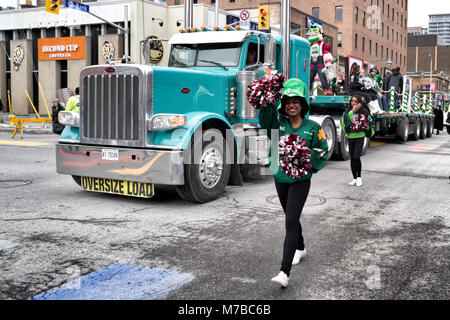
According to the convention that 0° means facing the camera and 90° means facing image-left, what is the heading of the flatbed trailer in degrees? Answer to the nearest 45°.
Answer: approximately 45°

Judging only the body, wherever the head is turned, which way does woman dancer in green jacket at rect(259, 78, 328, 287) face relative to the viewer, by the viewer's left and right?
facing the viewer

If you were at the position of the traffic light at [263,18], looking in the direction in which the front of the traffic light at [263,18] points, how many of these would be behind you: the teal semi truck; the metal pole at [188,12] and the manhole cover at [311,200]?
0

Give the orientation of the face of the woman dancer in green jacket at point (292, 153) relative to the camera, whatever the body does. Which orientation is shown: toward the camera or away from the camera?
toward the camera

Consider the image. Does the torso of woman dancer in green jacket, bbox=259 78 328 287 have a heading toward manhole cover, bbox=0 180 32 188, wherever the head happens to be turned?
no

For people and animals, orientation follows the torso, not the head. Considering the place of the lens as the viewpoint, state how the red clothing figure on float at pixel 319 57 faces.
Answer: facing the viewer and to the left of the viewer

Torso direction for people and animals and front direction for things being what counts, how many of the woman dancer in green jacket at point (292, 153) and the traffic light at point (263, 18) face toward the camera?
2

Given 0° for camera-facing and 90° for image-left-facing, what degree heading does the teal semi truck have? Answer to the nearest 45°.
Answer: approximately 45°

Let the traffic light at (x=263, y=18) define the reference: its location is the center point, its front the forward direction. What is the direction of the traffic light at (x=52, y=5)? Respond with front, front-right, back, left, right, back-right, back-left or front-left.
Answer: front-right

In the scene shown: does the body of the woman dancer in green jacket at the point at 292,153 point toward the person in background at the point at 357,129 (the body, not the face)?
no

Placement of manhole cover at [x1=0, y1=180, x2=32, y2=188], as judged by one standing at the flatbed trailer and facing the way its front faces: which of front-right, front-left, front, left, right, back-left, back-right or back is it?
front

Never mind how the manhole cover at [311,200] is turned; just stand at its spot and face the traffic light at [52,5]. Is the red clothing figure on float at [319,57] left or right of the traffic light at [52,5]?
right

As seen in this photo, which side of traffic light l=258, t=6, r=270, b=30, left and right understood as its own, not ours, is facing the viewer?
front

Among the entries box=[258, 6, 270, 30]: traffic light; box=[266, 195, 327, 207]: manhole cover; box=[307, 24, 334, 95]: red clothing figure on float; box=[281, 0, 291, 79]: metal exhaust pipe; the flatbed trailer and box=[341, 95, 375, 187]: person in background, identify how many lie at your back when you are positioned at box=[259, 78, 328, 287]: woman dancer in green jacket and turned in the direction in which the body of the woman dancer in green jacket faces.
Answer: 6

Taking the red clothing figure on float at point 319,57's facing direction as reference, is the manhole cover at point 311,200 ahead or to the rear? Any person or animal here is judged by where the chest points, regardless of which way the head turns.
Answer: ahead
